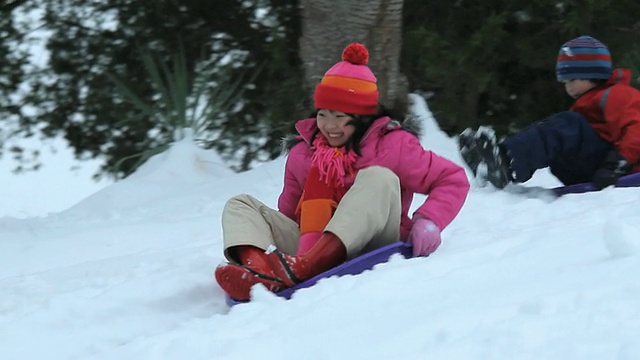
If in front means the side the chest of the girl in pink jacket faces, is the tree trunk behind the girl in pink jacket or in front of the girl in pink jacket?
behind

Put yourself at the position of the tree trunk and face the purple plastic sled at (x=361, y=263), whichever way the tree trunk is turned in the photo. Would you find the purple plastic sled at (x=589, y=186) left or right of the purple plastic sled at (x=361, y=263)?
left

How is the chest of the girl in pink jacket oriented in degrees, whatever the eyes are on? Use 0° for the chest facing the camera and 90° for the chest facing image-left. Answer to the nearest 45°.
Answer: approximately 45°

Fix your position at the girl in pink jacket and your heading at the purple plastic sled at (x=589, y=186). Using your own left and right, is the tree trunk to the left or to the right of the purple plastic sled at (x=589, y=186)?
left

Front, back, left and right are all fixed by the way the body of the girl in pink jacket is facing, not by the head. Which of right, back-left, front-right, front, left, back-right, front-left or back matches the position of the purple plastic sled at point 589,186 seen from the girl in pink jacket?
back
